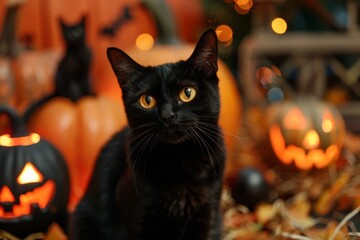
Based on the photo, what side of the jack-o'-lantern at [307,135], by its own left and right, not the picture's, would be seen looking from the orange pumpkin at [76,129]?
right

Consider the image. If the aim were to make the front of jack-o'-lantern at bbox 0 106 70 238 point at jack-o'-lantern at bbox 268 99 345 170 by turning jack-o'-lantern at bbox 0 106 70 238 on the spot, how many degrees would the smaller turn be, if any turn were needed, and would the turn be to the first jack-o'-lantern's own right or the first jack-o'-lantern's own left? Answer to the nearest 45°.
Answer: approximately 90° to the first jack-o'-lantern's own left

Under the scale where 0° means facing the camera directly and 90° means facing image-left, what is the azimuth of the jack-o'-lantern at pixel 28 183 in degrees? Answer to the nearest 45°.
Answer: approximately 0°

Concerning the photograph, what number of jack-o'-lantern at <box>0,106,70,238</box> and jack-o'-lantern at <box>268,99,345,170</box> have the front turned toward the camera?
2
